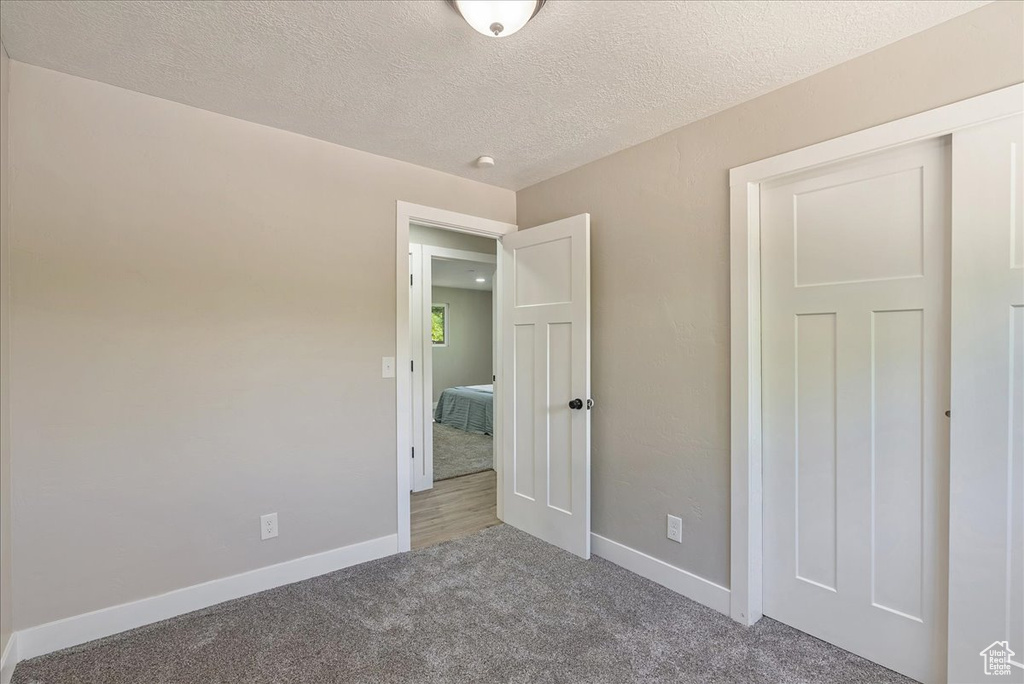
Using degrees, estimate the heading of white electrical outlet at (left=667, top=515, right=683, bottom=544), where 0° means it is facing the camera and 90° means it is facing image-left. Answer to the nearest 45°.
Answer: approximately 45°

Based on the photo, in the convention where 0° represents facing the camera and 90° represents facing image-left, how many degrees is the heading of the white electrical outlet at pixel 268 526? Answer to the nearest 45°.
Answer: approximately 0°

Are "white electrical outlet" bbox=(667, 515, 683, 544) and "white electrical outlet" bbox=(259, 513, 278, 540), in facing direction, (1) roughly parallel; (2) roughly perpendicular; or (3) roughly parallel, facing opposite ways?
roughly perpendicular

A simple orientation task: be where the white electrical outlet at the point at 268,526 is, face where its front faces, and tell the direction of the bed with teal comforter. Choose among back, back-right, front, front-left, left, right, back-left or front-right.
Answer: back-left

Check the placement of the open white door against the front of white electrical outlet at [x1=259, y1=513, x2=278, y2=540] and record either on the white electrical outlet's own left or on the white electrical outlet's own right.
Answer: on the white electrical outlet's own left

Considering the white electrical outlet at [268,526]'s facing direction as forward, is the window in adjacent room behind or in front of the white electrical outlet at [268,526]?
behind

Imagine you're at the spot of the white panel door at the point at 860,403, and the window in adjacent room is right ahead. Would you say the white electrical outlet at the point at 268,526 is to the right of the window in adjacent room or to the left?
left
